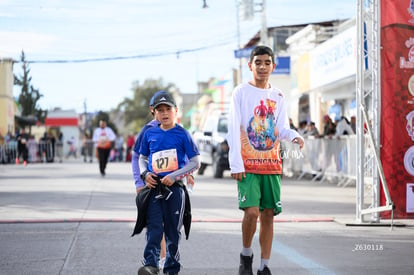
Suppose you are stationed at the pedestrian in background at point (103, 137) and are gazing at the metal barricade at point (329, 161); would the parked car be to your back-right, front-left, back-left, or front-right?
front-left

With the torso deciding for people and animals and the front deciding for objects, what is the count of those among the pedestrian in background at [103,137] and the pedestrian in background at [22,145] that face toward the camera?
2

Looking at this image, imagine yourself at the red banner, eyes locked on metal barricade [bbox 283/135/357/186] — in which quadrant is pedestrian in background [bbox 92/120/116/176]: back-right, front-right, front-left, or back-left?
front-left

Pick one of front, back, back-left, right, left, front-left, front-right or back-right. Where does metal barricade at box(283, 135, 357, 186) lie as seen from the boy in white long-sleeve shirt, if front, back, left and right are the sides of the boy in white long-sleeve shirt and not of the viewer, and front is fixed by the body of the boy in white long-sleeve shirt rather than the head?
back

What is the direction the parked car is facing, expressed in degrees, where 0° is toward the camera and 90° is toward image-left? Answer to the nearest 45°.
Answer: approximately 45°

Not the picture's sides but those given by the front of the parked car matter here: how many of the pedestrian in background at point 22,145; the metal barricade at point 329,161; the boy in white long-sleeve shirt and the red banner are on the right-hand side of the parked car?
1

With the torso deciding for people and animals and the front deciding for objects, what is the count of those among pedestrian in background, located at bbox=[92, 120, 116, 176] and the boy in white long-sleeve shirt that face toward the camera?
2

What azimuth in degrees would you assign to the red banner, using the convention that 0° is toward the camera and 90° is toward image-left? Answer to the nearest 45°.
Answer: approximately 0°

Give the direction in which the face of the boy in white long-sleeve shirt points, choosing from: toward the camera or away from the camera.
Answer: toward the camera

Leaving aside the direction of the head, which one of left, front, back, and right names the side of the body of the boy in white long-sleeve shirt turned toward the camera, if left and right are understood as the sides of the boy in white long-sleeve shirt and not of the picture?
front

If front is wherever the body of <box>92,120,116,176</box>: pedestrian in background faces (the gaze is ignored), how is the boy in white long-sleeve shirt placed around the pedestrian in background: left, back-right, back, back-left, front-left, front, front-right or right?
front

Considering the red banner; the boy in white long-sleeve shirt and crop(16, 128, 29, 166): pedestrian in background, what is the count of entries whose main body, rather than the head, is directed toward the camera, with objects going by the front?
3

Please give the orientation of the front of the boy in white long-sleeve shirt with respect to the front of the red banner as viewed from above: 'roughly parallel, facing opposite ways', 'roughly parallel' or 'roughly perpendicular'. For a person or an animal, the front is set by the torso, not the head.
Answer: roughly parallel

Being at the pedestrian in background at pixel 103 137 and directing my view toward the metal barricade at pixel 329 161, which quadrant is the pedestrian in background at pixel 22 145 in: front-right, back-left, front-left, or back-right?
back-left
